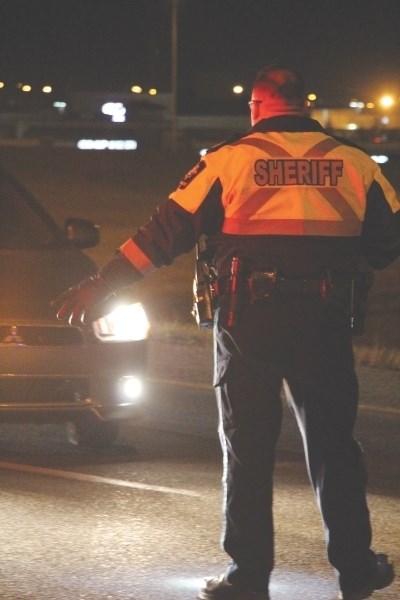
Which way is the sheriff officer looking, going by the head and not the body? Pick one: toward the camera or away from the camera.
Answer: away from the camera

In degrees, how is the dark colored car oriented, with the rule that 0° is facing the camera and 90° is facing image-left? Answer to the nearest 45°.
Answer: approximately 315°

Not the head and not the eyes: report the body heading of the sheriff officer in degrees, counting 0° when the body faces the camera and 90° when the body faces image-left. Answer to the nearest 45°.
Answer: approximately 180°

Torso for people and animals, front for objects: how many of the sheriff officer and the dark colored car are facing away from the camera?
1

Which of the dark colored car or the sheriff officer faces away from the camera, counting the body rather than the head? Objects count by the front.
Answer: the sheriff officer
